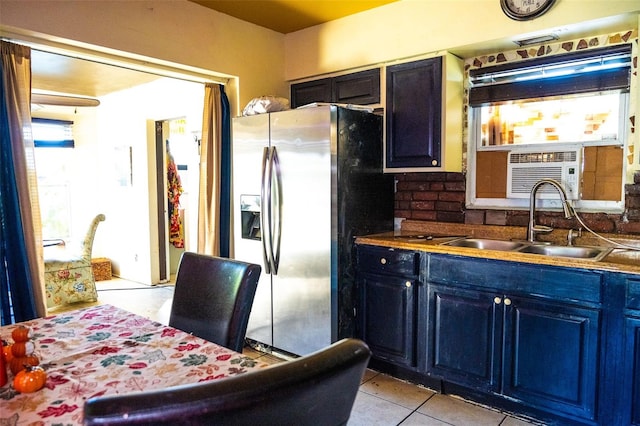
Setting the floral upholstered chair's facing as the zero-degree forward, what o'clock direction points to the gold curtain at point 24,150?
The gold curtain is roughly at 9 o'clock from the floral upholstered chair.

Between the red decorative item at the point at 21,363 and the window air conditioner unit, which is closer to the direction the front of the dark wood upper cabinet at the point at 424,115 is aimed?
the red decorative item

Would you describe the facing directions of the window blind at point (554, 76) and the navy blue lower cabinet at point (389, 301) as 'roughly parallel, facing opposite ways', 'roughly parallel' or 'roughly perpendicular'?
roughly parallel

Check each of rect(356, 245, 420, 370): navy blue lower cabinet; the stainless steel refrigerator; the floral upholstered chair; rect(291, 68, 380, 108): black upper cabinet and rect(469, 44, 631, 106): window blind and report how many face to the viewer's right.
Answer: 0

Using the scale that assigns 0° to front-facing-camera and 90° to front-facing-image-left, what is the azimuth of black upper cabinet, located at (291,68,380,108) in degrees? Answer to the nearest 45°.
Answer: approximately 45°

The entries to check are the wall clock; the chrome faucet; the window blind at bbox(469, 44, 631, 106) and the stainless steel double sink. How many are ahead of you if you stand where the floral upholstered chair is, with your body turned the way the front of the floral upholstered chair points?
0

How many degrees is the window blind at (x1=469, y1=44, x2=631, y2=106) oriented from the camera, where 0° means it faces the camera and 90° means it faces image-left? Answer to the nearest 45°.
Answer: approximately 45°

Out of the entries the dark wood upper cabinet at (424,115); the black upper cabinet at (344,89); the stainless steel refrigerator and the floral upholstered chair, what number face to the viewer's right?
0

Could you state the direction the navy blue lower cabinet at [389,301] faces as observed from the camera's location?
facing the viewer and to the left of the viewer

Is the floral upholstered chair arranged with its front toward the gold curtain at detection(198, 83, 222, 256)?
no

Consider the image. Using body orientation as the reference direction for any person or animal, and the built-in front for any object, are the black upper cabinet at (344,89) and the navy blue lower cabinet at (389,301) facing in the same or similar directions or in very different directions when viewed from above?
same or similar directions

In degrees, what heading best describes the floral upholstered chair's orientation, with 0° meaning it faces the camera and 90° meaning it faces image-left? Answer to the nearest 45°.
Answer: approximately 90°

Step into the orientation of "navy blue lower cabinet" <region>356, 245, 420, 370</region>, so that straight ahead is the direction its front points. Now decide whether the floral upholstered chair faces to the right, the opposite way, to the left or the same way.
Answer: the same way

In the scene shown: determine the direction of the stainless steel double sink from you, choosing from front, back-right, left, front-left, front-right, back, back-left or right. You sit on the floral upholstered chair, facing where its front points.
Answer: back-left

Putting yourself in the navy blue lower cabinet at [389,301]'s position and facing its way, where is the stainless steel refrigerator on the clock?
The stainless steel refrigerator is roughly at 2 o'clock from the navy blue lower cabinet.

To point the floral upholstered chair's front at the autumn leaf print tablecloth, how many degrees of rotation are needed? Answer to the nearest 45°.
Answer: approximately 90° to its left

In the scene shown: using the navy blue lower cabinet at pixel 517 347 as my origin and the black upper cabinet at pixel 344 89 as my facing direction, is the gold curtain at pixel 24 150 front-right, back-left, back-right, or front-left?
front-left
